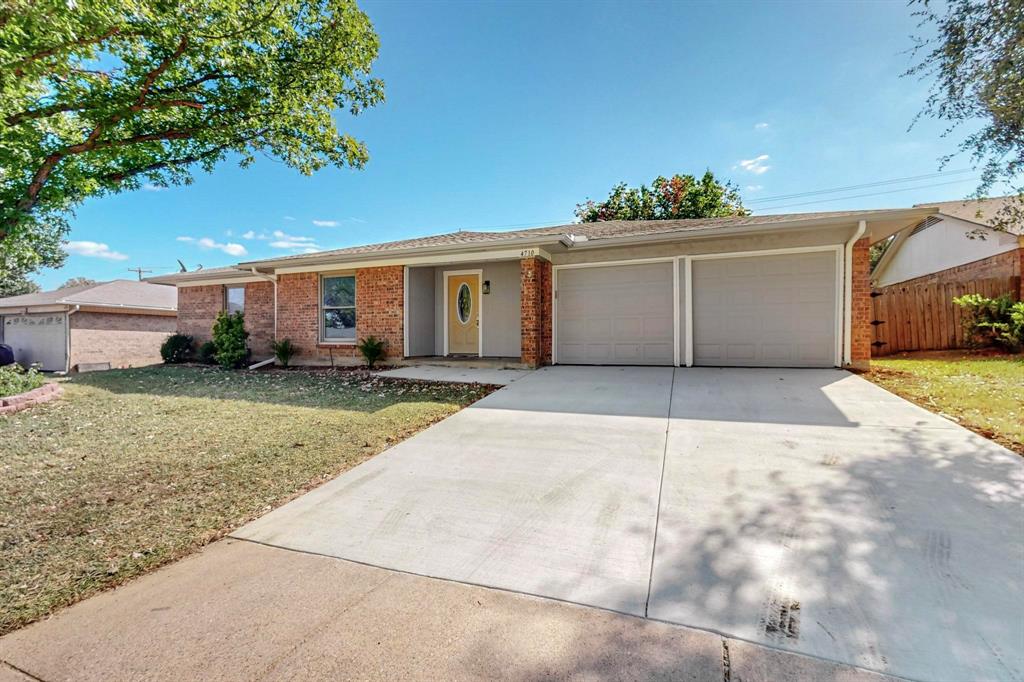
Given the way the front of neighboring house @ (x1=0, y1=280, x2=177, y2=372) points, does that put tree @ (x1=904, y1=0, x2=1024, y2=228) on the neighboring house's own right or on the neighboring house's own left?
on the neighboring house's own left

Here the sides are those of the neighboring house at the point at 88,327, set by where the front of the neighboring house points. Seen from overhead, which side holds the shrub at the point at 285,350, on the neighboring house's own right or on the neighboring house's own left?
on the neighboring house's own left

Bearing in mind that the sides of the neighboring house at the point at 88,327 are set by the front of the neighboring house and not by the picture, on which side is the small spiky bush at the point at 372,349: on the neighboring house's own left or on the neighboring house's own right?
on the neighboring house's own left

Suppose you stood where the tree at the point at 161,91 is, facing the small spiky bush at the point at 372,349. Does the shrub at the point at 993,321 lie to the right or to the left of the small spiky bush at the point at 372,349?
right

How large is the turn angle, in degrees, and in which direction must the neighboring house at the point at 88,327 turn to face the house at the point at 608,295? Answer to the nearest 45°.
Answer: approximately 90° to its left

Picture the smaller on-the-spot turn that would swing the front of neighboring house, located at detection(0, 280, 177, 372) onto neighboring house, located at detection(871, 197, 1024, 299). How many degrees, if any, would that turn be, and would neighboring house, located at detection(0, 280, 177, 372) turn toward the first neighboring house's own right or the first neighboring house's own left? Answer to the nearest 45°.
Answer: approximately 90° to the first neighboring house's own left

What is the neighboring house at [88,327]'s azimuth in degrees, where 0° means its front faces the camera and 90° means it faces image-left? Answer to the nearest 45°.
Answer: approximately 45°

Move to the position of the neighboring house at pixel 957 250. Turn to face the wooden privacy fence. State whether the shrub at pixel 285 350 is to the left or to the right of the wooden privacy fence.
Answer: right

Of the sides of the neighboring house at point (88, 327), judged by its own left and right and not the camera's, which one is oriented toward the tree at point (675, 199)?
left

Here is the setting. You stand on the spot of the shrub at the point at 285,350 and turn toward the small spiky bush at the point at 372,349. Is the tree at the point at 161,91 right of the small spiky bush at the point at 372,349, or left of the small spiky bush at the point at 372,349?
right

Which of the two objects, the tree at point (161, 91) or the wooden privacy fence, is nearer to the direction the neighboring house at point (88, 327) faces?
the tree

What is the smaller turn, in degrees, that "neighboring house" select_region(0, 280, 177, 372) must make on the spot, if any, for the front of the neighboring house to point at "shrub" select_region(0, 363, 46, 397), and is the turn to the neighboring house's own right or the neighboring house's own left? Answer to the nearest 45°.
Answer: approximately 45° to the neighboring house's own left
